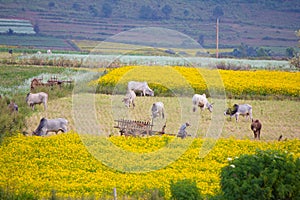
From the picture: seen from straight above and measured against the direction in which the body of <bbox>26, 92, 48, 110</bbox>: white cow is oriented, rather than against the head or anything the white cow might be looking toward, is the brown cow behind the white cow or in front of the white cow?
behind

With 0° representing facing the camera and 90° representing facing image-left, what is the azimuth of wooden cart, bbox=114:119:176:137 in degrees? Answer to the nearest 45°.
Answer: approximately 270°

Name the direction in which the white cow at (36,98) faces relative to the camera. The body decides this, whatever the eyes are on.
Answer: to the viewer's left

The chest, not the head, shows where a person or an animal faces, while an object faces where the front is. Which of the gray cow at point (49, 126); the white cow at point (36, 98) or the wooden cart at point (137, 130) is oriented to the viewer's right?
the wooden cart

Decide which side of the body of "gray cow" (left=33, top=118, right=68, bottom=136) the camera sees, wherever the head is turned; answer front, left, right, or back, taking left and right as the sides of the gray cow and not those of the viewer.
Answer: left
